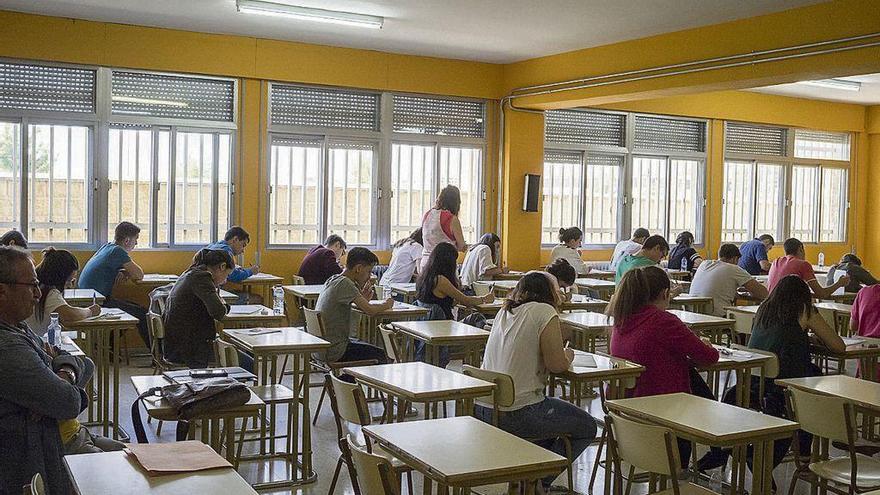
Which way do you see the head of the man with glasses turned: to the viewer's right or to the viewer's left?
to the viewer's right

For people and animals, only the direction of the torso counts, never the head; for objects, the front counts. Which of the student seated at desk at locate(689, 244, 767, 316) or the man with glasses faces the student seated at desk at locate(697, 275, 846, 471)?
the man with glasses

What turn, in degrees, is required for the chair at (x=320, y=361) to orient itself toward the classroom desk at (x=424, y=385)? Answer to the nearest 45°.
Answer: approximately 90° to its right

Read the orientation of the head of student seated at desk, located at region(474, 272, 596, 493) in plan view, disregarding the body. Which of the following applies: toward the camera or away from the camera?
away from the camera

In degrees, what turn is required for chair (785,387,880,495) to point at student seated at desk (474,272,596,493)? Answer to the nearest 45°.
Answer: approximately 135° to its left

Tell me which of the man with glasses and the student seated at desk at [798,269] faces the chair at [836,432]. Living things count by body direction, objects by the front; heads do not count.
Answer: the man with glasses

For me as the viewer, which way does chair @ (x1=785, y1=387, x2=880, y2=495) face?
facing away from the viewer and to the right of the viewer

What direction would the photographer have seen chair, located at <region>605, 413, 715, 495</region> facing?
facing away from the viewer and to the right of the viewer
